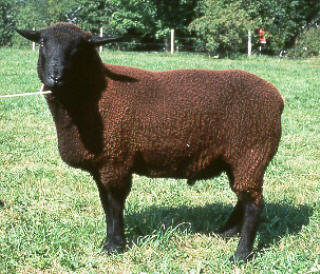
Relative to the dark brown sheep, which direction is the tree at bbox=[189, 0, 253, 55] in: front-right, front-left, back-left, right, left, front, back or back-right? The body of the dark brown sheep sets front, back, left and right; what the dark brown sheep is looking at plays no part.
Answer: right

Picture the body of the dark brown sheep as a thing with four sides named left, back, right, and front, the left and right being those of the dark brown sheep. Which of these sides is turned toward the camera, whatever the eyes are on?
left

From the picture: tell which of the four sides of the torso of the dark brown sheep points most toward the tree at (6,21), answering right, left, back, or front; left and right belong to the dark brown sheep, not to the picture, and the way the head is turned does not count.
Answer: right
